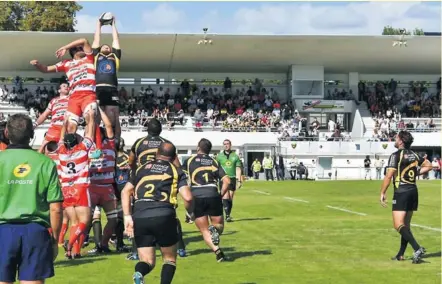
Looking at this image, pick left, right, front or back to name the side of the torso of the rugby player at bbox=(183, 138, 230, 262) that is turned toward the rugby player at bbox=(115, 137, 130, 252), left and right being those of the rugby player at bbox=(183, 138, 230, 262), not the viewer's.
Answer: left

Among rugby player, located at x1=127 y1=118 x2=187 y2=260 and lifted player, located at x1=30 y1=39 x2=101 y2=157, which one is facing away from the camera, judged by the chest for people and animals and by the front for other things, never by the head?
the rugby player

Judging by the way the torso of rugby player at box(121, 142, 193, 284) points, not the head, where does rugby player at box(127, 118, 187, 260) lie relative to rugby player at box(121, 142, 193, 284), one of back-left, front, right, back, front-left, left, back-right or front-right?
front-left

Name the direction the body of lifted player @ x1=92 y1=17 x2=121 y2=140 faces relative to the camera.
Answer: toward the camera

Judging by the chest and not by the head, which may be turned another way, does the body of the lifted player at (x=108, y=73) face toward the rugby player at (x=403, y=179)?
no

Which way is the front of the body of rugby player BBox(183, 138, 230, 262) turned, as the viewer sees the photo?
away from the camera

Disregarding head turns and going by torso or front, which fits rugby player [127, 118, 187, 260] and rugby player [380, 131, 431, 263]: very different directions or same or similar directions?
same or similar directions

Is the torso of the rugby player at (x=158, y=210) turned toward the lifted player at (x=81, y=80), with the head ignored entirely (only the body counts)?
no

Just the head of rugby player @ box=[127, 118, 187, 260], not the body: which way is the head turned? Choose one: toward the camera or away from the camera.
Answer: away from the camera

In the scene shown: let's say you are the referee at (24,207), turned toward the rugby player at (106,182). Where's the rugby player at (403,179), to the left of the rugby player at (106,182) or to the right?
right

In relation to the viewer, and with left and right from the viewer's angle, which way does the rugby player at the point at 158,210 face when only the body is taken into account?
facing away from the viewer and to the right of the viewer

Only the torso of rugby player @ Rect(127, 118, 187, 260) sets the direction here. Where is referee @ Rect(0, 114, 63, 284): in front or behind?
behind

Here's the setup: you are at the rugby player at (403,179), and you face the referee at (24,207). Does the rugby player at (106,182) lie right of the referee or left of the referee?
right
